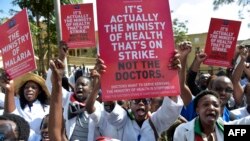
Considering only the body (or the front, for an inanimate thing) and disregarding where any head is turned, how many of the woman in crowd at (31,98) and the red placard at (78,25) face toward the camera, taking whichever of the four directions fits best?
2

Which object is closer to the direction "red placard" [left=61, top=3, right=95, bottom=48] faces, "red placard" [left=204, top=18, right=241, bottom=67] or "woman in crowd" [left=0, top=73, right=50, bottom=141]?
the woman in crowd

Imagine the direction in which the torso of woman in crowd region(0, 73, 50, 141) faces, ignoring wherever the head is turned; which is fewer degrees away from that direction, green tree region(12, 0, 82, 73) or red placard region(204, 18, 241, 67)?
the red placard

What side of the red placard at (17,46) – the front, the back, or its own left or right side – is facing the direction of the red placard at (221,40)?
left

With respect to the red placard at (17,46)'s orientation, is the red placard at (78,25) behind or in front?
behind

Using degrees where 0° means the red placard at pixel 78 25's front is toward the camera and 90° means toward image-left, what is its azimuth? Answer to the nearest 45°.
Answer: approximately 0°

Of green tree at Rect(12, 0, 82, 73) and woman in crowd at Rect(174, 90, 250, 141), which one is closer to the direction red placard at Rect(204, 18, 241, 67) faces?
the woman in crowd

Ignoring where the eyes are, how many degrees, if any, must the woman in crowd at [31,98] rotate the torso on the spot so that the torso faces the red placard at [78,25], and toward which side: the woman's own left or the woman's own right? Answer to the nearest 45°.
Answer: approximately 135° to the woman's own left
